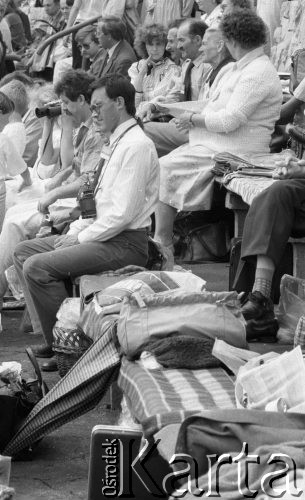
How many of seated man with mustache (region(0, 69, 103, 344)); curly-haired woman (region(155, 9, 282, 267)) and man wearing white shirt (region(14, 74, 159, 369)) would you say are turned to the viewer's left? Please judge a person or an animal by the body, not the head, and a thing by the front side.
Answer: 3

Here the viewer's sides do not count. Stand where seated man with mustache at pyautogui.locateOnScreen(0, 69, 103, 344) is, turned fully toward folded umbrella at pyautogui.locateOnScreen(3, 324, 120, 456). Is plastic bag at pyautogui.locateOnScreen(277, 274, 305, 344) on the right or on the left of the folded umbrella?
left

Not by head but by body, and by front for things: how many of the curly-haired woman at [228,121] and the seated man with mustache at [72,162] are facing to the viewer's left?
2

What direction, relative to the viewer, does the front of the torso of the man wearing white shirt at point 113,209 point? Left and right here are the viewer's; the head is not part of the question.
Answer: facing to the left of the viewer

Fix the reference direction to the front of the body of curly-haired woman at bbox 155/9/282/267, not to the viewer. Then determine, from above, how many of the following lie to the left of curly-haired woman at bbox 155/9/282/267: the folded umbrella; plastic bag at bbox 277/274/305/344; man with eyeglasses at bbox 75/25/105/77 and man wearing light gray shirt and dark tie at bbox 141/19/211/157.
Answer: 2

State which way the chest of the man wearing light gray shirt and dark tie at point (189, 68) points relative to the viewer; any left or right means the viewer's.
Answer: facing the viewer and to the left of the viewer

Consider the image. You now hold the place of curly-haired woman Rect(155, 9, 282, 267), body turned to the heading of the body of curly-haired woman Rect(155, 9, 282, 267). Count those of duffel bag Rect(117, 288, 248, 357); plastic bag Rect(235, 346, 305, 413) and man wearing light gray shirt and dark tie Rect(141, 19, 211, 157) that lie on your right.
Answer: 1

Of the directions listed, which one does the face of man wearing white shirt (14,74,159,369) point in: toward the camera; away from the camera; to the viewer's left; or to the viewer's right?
to the viewer's left

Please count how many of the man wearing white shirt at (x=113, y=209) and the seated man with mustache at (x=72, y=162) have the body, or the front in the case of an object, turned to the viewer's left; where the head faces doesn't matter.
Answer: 2

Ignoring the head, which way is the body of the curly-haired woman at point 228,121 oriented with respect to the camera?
to the viewer's left

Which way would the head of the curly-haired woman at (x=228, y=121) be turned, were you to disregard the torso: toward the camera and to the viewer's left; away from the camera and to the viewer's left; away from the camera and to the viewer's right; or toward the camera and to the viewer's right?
away from the camera and to the viewer's left

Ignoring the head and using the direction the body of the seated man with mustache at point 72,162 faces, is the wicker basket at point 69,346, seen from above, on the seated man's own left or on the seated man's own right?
on the seated man's own left

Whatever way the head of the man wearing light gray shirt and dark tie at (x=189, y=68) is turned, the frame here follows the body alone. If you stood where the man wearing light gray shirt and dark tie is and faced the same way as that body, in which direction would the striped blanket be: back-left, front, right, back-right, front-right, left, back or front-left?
front-left

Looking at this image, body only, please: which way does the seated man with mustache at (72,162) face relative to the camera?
to the viewer's left

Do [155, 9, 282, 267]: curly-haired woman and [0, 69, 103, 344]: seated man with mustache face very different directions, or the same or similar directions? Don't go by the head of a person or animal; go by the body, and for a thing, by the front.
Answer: same or similar directions

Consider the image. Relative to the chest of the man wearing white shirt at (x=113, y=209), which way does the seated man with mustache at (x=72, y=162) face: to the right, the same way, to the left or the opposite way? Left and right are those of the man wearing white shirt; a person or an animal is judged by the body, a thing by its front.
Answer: the same way
